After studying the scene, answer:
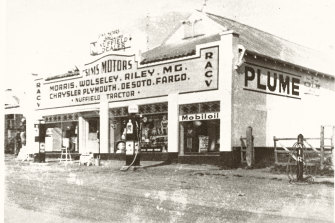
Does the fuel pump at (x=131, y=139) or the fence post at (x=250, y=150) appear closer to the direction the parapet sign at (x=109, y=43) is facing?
the fuel pump

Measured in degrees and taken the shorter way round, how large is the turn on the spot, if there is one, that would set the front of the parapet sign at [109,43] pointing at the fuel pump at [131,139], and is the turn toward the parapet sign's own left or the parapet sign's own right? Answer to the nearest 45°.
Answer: approximately 45° to the parapet sign's own left

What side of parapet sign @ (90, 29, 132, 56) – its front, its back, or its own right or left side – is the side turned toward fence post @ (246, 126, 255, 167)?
left

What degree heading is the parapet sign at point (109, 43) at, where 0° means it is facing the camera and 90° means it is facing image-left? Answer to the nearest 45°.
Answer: approximately 45°
